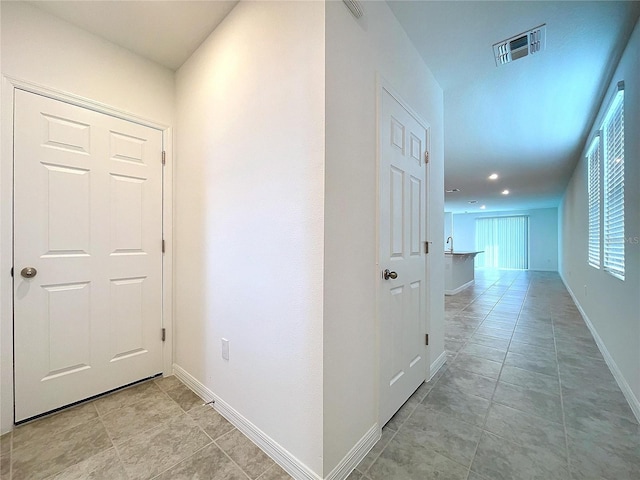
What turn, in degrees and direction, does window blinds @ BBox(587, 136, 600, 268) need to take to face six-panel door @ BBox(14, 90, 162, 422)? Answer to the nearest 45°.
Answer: approximately 45° to its left

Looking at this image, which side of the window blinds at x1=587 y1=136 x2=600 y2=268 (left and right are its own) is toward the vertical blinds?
right

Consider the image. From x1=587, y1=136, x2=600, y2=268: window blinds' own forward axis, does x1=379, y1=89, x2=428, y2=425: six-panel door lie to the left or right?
on its left

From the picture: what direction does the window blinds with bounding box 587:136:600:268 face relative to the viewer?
to the viewer's left

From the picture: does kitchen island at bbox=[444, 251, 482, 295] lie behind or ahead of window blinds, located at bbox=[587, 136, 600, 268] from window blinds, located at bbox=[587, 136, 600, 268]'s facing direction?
ahead
